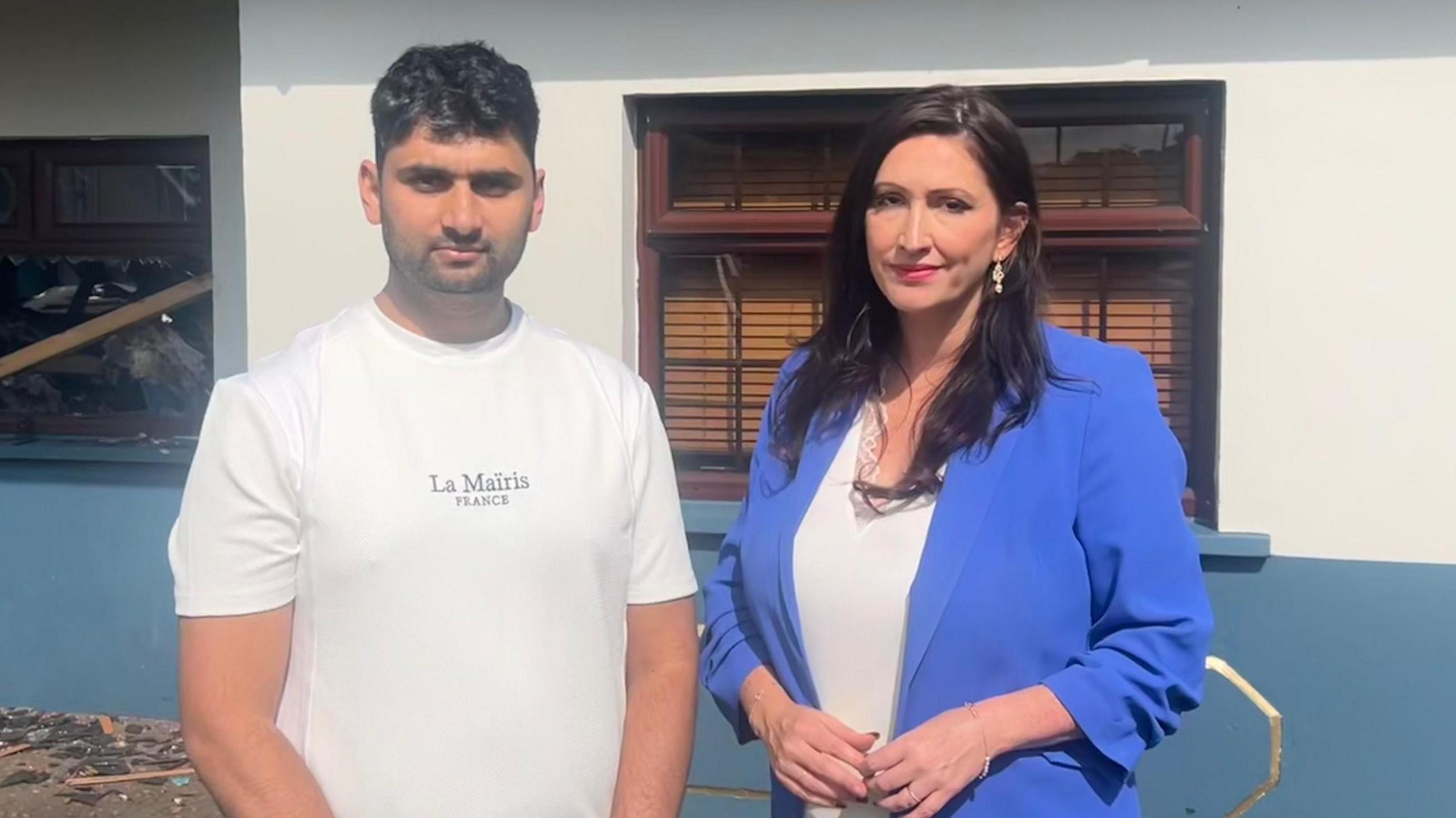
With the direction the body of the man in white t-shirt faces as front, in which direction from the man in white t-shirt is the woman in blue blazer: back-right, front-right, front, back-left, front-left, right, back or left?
left

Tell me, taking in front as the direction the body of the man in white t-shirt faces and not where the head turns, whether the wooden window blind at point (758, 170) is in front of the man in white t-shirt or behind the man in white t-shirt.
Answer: behind

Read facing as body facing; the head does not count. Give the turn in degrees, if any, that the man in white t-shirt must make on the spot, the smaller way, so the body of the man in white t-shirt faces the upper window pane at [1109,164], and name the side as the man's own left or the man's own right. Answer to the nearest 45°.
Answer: approximately 135° to the man's own left

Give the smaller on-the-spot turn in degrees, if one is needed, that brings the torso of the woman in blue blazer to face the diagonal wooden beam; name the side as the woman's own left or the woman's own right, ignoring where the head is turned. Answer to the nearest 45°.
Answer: approximately 90° to the woman's own right

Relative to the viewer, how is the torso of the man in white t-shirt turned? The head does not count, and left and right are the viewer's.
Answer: facing the viewer

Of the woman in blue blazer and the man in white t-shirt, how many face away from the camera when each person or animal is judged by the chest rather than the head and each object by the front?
0

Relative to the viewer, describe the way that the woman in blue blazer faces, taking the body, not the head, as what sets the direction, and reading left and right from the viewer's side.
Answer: facing the viewer and to the left of the viewer

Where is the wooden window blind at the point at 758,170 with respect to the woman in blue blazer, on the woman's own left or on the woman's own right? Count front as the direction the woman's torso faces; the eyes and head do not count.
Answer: on the woman's own right

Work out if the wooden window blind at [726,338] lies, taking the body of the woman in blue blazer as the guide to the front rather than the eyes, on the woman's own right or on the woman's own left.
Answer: on the woman's own right

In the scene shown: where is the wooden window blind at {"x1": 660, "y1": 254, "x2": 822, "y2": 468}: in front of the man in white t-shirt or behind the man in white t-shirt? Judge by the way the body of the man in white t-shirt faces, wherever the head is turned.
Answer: behind
